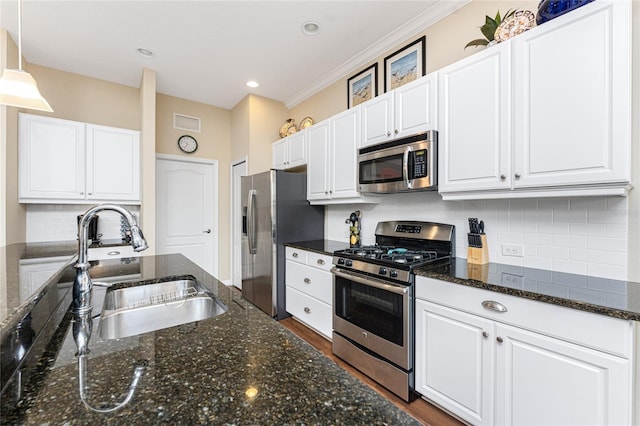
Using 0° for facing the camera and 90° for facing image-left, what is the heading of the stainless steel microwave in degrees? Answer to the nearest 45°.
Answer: approximately 45°

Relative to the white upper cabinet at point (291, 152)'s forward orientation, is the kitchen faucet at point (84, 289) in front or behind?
in front

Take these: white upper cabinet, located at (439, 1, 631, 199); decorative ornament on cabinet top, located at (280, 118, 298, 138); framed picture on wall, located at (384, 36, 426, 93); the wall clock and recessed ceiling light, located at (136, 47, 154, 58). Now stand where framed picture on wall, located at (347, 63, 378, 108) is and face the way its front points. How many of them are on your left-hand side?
2

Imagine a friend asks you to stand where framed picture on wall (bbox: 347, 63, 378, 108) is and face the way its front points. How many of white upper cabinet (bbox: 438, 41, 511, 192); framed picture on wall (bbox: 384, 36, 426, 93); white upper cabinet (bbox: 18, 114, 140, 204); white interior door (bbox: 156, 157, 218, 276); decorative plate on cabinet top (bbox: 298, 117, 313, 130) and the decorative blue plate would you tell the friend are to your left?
3

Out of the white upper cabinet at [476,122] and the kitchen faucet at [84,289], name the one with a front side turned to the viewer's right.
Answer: the kitchen faucet

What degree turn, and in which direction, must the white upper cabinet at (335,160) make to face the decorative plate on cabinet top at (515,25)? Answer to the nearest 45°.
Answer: approximately 90° to its left

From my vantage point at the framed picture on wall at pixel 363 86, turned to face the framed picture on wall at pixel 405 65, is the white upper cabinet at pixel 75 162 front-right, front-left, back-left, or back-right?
back-right

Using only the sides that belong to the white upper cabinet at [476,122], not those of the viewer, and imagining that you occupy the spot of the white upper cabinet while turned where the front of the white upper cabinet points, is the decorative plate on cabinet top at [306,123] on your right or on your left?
on your right

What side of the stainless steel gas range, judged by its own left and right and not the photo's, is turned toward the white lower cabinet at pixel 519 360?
left

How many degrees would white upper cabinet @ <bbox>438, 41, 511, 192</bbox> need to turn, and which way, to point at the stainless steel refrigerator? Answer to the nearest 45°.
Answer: approximately 45° to its right
